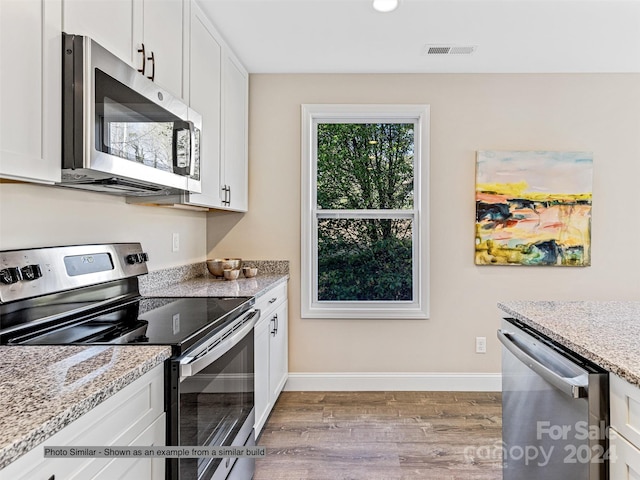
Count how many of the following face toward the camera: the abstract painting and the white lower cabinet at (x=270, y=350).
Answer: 1

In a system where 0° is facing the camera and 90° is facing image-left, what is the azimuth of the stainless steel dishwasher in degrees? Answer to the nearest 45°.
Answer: approximately 45°

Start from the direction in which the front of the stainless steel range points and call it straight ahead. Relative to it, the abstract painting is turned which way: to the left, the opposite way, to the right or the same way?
to the right

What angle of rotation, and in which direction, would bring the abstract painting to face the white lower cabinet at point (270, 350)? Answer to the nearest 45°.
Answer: approximately 45° to its right

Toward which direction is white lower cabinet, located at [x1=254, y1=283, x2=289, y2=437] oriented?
to the viewer's right

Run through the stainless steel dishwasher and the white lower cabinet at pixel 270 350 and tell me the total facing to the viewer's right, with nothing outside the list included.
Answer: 1

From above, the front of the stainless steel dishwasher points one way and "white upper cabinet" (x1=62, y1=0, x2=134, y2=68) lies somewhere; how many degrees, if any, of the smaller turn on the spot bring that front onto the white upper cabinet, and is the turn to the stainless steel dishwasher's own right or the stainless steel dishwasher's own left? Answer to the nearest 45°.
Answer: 0° — it already faces it

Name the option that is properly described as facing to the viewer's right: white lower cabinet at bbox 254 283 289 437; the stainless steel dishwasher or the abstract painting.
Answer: the white lower cabinet

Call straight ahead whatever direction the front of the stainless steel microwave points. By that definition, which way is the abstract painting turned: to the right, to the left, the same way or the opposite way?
to the right

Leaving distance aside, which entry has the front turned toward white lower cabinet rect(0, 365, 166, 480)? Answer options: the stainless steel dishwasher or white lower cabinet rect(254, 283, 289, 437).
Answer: the stainless steel dishwasher

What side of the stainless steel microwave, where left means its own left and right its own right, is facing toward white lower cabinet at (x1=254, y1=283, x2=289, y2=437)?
left

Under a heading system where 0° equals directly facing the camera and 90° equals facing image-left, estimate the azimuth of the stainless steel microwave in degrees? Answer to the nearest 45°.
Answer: approximately 315°

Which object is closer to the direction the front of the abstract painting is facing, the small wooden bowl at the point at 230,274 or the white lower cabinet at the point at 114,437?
the white lower cabinet
